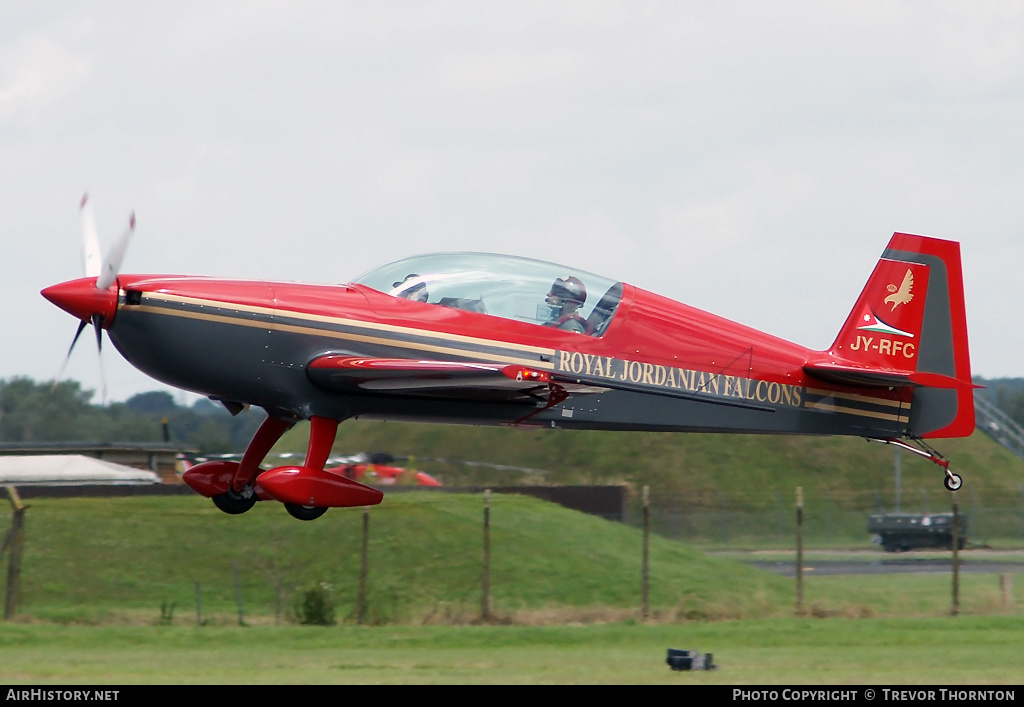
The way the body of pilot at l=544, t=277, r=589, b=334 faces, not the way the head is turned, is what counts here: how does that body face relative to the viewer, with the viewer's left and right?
facing to the left of the viewer

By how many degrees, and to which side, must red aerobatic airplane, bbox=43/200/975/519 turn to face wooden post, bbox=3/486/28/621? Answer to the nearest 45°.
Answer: approximately 45° to its right

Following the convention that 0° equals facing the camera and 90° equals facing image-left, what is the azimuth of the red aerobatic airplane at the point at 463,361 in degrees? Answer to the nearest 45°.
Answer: approximately 90°
